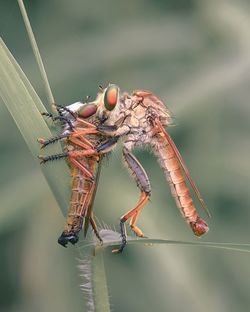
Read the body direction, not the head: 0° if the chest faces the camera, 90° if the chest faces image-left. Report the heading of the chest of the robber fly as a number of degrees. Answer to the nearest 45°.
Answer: approximately 90°
